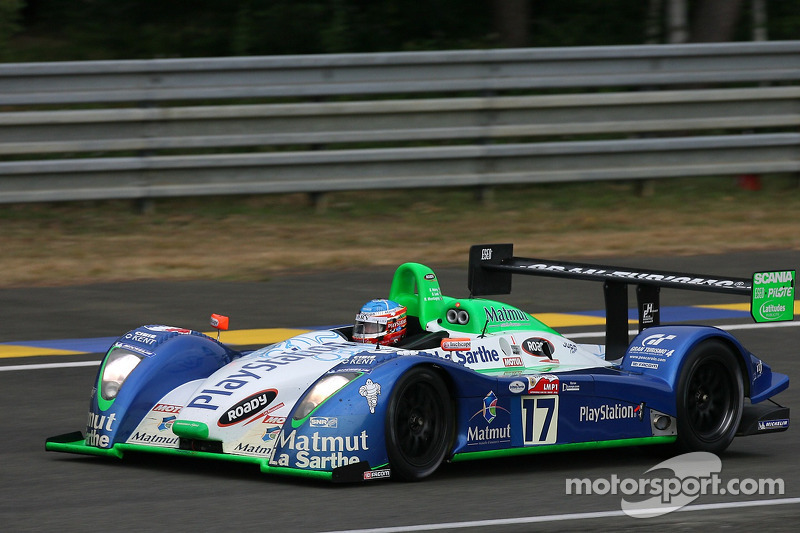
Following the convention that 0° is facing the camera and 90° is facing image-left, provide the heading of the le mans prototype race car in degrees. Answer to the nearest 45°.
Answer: approximately 45°

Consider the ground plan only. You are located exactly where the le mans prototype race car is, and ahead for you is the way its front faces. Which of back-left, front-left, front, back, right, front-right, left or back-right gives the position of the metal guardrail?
back-right
